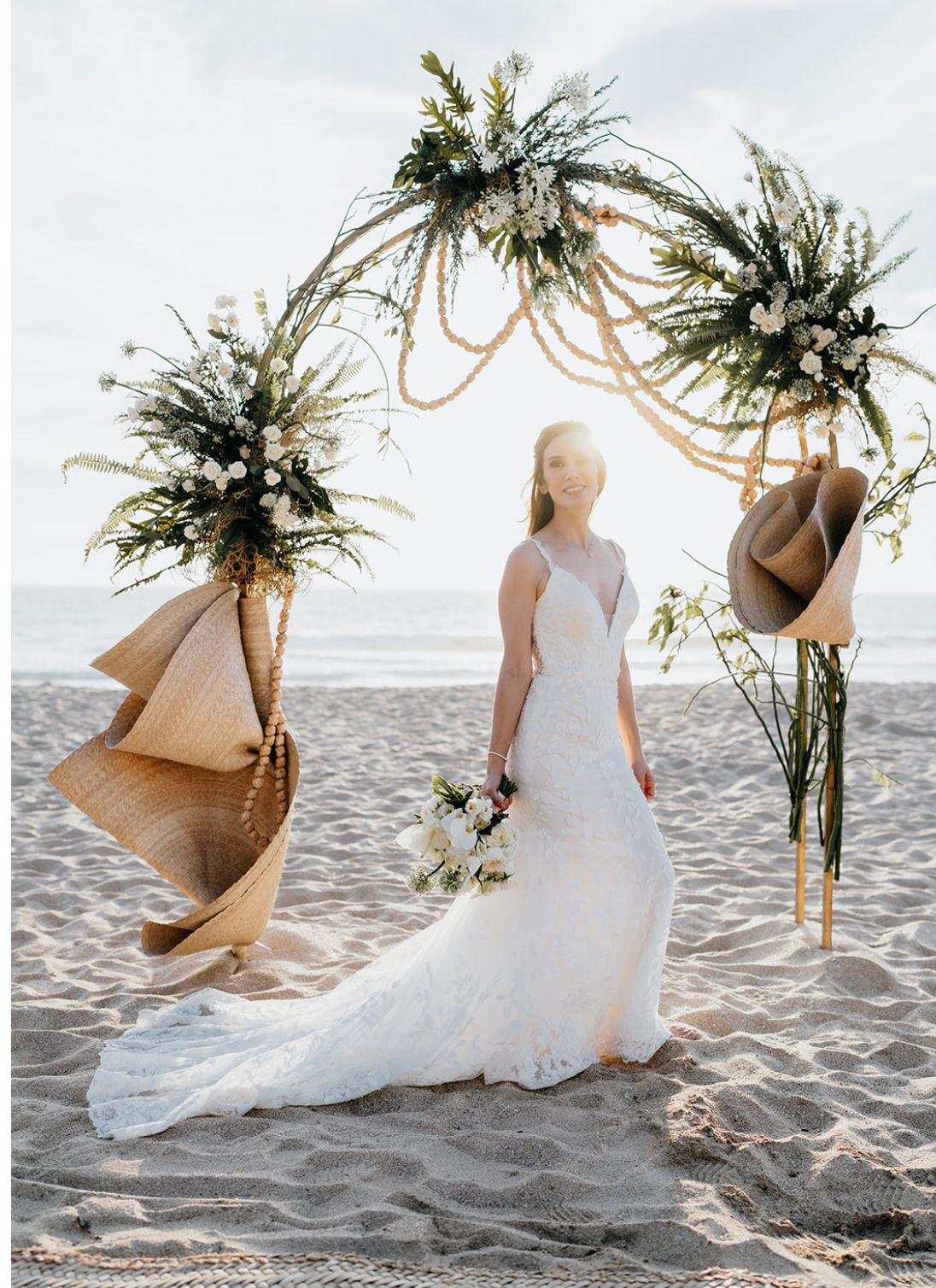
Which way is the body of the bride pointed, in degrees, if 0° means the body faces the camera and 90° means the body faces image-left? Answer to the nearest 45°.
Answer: approximately 315°
